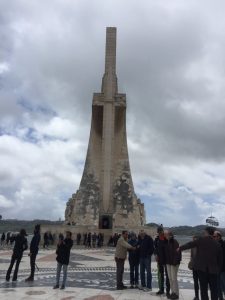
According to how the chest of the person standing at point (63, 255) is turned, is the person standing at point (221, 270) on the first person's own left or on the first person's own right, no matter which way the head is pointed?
on the first person's own left

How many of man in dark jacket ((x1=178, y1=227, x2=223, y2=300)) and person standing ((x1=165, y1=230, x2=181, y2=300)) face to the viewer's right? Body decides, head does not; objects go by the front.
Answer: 0

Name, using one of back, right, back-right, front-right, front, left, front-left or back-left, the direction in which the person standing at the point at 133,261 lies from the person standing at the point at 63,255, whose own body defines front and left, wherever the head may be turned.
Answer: back-left

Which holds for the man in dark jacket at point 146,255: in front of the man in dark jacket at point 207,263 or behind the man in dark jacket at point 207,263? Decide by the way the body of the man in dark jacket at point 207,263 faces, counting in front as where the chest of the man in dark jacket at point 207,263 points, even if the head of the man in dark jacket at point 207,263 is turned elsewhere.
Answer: in front

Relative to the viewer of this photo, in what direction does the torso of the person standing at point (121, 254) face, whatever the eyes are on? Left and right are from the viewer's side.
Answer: facing to the right of the viewer

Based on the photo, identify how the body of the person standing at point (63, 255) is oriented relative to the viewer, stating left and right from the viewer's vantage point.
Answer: facing the viewer and to the left of the viewer
